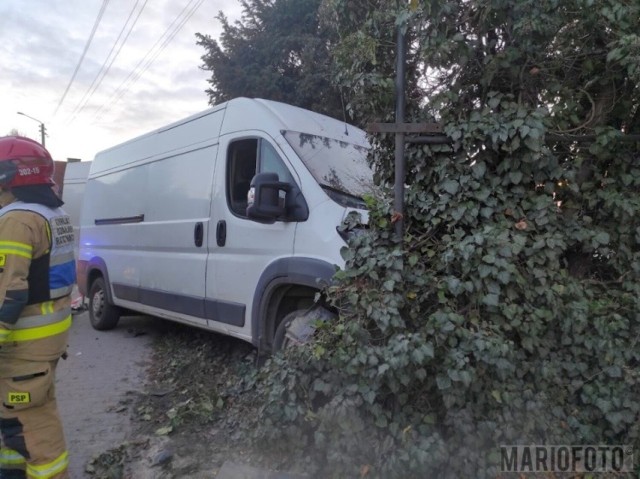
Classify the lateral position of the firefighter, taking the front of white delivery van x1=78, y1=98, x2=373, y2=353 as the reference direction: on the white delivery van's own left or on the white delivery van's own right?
on the white delivery van's own right

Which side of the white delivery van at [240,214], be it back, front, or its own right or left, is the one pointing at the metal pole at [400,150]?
front

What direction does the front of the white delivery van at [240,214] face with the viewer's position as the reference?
facing the viewer and to the right of the viewer

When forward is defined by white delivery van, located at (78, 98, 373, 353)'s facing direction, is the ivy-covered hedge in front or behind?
in front

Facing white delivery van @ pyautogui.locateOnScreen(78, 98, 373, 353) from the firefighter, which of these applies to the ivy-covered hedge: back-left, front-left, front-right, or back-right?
front-right
